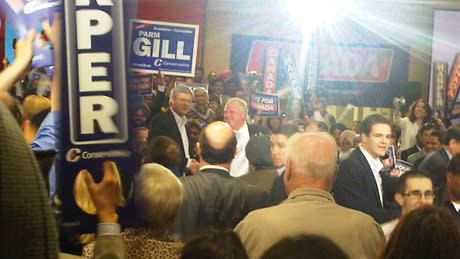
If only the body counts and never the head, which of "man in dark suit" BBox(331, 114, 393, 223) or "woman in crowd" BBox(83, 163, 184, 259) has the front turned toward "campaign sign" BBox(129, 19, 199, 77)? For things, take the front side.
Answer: the woman in crowd

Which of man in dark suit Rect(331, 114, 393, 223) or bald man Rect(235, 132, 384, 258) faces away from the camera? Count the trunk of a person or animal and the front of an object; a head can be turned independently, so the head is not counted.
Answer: the bald man

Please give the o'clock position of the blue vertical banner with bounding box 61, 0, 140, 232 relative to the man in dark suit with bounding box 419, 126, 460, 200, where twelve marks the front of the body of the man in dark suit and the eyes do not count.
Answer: The blue vertical banner is roughly at 4 o'clock from the man in dark suit.

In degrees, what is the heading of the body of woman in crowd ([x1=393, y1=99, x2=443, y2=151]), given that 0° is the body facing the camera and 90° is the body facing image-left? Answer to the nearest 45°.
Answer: approximately 0°

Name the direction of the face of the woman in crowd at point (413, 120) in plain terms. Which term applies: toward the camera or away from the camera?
toward the camera

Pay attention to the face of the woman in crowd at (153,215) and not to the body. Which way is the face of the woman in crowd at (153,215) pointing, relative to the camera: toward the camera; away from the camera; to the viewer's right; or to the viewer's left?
away from the camera

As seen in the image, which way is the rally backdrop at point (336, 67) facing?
toward the camera

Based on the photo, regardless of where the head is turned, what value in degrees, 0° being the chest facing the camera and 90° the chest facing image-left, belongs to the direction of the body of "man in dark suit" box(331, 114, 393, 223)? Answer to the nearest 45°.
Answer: approximately 315°

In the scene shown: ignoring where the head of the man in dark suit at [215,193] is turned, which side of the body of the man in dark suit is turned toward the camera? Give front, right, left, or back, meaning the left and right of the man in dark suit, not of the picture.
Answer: back

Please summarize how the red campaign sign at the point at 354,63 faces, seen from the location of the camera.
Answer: facing the viewer

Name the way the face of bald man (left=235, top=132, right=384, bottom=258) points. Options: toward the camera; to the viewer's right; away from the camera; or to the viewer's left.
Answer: away from the camera

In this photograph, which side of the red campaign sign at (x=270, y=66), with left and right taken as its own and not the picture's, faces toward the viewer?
front
